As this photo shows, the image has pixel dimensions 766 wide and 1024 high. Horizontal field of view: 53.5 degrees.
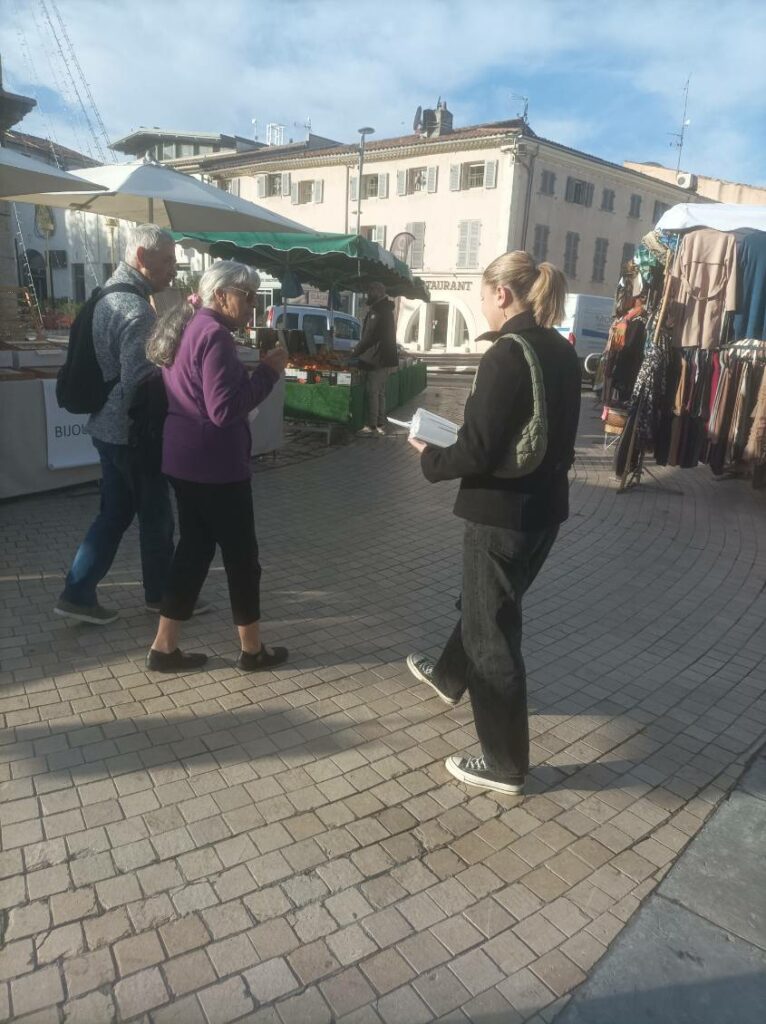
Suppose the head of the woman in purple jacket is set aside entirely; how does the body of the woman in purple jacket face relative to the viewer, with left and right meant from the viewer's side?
facing to the right of the viewer

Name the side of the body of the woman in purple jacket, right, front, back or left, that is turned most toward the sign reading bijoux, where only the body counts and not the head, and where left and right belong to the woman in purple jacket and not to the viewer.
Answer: left

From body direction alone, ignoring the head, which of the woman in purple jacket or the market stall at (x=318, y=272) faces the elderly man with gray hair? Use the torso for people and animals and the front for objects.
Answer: the market stall

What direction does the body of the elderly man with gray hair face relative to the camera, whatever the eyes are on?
to the viewer's right

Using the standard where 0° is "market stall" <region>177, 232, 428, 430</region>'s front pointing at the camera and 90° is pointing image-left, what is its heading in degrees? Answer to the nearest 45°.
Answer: approximately 0°

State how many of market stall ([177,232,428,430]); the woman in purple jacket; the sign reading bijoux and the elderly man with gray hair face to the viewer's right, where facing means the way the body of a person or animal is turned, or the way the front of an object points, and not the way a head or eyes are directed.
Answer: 2

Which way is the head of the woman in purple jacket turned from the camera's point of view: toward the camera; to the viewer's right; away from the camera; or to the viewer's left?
to the viewer's right

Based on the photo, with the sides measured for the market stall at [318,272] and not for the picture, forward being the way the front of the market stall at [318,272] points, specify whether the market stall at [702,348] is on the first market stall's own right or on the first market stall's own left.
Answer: on the first market stall's own left

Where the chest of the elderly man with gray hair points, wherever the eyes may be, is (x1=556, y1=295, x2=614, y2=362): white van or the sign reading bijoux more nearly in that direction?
the white van

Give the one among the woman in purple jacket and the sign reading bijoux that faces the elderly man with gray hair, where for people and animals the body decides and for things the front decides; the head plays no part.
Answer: the sign reading bijoux
